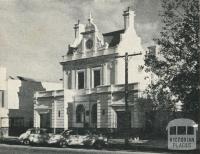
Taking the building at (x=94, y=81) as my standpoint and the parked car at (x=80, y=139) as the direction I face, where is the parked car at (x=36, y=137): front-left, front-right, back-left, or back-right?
front-right

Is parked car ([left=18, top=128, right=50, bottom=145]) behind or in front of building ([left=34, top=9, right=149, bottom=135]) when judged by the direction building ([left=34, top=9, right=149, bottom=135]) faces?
in front

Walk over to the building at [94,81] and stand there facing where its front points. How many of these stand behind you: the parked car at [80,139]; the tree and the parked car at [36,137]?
0

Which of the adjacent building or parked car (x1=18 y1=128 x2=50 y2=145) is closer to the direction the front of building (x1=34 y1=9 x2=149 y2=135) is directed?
the parked car

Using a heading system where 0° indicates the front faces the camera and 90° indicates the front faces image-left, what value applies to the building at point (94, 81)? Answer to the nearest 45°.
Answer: approximately 45°

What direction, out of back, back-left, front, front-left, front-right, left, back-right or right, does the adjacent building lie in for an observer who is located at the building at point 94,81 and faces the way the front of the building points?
right

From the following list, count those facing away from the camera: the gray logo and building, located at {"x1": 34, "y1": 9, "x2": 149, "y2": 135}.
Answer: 0

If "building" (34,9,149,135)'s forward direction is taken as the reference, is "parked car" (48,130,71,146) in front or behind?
in front

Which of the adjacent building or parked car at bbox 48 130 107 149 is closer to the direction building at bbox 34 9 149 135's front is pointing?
the parked car

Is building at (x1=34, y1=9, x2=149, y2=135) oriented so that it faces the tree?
no
